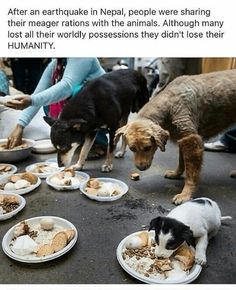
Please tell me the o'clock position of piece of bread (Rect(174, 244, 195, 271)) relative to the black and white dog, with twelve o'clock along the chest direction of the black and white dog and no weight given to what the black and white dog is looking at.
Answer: The piece of bread is roughly at 10 o'clock from the black and white dog.

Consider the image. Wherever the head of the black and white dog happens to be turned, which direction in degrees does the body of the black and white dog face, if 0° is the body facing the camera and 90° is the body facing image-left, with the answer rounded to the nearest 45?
approximately 45°

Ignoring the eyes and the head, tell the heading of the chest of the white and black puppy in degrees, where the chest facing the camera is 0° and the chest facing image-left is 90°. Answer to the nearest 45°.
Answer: approximately 45°
